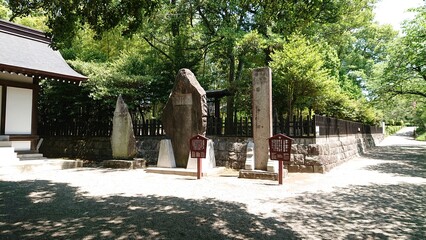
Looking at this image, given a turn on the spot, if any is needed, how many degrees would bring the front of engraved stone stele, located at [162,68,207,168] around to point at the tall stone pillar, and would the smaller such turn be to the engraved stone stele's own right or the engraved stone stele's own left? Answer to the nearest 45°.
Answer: approximately 45° to the engraved stone stele's own left

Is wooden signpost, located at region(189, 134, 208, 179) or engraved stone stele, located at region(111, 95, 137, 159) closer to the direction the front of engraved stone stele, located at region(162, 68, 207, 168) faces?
the wooden signpost

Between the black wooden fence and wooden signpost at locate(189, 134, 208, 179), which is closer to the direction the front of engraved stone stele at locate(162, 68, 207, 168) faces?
the wooden signpost

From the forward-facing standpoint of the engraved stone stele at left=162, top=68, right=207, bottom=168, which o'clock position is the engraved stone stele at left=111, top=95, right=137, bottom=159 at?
the engraved stone stele at left=111, top=95, right=137, bottom=159 is roughly at 4 o'clock from the engraved stone stele at left=162, top=68, right=207, bottom=168.

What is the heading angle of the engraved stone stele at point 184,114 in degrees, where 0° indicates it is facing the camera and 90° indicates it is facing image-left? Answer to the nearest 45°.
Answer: approximately 0°

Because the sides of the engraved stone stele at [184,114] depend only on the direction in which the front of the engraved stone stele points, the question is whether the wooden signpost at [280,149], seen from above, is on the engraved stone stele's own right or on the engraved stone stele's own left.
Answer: on the engraved stone stele's own left

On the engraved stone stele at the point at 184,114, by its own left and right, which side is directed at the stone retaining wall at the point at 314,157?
left
